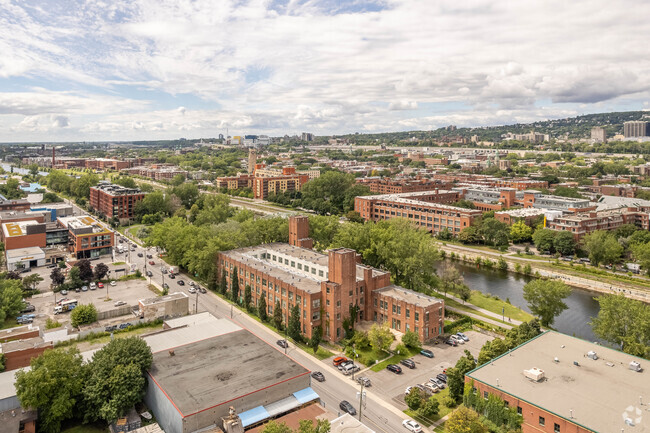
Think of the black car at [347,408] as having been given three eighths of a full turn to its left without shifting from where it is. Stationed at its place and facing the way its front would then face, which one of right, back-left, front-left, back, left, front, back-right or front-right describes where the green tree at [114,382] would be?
left

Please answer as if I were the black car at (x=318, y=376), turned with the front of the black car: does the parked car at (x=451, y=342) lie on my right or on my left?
on my left

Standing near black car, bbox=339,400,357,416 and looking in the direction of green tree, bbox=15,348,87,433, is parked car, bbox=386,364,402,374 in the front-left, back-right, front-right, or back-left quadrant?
back-right

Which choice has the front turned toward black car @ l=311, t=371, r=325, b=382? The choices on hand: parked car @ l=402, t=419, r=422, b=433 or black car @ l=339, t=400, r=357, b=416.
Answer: the parked car

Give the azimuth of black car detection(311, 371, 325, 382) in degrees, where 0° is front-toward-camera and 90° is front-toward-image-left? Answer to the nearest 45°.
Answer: approximately 315°

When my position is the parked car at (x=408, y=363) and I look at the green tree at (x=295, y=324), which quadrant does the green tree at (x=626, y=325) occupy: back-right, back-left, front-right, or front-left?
back-right

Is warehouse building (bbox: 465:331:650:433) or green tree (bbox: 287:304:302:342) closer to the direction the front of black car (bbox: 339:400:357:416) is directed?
the warehouse building

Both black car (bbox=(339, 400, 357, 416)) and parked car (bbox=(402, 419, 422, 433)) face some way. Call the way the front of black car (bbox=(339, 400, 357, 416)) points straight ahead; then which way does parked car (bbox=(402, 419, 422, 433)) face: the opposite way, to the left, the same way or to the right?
the opposite way

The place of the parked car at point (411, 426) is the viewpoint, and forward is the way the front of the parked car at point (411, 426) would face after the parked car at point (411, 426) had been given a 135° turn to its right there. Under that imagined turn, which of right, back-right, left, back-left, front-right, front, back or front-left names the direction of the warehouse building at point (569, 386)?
front

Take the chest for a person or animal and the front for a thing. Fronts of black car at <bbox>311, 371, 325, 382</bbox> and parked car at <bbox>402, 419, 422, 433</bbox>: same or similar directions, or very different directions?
very different directions
